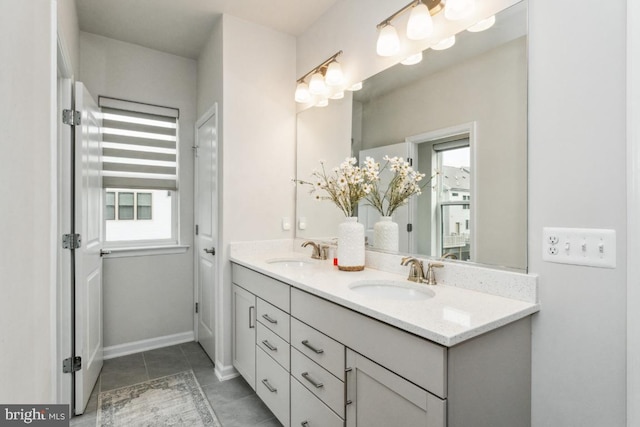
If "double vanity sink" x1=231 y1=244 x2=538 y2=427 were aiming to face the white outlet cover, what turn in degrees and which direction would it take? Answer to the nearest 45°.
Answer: approximately 135° to its left

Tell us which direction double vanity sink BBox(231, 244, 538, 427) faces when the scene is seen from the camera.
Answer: facing the viewer and to the left of the viewer

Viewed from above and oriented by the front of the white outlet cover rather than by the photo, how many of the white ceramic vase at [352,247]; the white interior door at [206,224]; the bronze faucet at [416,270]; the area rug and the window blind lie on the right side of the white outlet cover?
5

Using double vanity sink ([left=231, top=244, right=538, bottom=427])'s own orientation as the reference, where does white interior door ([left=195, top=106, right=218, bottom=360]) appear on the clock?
The white interior door is roughly at 3 o'clock from the double vanity sink.

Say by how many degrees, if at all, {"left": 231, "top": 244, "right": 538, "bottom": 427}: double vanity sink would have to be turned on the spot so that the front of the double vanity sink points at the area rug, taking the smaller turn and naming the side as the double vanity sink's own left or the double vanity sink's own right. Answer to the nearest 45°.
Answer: approximately 45° to the double vanity sink's own right

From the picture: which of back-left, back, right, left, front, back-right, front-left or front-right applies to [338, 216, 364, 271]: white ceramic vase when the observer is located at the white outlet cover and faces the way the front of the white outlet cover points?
right

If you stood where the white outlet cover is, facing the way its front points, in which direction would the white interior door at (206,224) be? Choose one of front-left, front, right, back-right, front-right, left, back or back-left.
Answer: right

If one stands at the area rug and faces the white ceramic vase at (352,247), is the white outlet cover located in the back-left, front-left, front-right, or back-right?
front-right
